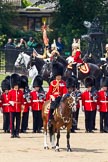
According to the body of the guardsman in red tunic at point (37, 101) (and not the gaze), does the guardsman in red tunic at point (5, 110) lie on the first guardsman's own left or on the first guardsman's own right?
on the first guardsman's own right

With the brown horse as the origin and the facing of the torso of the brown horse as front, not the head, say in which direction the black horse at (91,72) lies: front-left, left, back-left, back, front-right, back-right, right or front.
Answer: back-left

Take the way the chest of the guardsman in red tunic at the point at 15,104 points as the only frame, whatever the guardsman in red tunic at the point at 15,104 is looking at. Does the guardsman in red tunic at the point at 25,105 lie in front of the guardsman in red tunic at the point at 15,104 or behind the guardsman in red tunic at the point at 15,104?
behind

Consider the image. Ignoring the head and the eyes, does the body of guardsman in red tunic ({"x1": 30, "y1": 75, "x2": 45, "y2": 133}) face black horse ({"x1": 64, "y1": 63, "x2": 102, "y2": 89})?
no

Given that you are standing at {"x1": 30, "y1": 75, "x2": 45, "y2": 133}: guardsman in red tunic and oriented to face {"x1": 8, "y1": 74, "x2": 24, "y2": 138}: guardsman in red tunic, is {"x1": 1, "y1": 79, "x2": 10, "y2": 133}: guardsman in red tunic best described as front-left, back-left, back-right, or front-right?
front-right

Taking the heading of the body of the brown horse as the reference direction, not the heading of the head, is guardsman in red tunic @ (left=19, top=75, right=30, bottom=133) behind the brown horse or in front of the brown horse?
behind

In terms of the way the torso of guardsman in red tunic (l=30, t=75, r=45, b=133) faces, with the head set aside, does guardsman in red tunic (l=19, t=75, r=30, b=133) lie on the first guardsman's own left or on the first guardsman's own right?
on the first guardsman's own right

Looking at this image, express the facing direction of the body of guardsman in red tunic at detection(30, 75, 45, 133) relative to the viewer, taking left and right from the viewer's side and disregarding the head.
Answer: facing the viewer

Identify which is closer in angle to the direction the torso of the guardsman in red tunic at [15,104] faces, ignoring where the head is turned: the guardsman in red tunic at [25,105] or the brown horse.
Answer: the brown horse

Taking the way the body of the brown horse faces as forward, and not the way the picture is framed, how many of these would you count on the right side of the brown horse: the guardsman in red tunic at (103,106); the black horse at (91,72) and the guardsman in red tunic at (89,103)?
0

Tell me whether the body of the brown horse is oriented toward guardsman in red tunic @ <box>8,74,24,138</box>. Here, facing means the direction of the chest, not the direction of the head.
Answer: no

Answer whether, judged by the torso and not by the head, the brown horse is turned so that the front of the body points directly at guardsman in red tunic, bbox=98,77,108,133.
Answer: no

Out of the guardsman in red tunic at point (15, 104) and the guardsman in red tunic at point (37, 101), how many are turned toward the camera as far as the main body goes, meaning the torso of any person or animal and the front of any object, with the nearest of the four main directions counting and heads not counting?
2

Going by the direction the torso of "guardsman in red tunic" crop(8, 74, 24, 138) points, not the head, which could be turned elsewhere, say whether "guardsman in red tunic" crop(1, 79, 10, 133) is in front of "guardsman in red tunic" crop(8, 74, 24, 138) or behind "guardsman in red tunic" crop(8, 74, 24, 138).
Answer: behind
